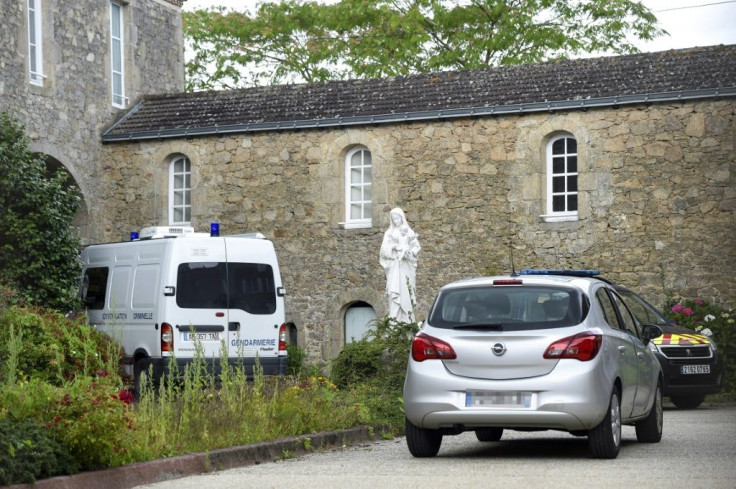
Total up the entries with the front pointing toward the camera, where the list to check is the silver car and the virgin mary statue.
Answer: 1

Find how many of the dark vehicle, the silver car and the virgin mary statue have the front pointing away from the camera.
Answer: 1

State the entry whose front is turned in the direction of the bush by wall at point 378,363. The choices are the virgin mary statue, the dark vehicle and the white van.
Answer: the virgin mary statue

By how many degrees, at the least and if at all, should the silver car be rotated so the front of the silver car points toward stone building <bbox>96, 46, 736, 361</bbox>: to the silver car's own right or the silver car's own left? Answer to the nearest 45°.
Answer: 0° — it already faces it

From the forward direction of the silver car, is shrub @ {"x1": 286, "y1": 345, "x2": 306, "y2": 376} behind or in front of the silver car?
in front

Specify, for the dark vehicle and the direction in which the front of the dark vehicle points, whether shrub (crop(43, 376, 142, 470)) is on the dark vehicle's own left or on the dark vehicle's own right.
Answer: on the dark vehicle's own right

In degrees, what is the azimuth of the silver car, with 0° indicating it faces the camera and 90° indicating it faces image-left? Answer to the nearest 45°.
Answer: approximately 180°

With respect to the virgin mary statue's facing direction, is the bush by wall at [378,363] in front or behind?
in front

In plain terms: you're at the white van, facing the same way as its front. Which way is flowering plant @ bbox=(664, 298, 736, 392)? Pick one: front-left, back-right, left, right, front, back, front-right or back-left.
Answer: back-right

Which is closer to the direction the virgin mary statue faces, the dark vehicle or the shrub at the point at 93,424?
the shrub

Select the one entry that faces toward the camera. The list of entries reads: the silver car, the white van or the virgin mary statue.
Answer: the virgin mary statue

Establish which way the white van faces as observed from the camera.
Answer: facing away from the viewer and to the left of the viewer

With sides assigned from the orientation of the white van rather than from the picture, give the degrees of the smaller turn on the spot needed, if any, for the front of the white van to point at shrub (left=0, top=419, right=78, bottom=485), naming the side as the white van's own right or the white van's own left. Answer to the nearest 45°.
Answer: approximately 135° to the white van's own left

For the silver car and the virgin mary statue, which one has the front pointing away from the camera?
the silver car

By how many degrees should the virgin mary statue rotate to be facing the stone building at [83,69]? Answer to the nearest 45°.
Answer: approximately 135° to its right

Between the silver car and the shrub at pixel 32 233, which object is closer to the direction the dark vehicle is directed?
the silver car
